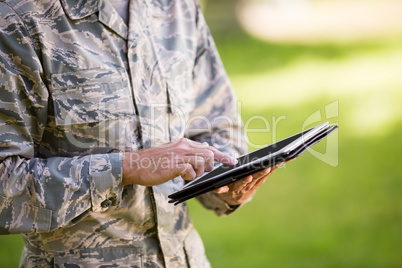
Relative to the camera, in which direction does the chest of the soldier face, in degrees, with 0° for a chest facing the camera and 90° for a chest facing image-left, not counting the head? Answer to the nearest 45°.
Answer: approximately 315°
